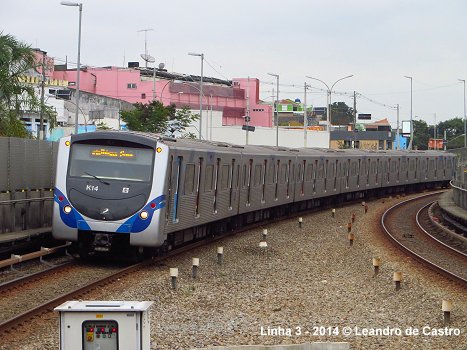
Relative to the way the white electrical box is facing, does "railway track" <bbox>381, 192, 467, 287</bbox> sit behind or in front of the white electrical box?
behind

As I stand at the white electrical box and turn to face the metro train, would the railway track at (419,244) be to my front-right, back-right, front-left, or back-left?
front-right

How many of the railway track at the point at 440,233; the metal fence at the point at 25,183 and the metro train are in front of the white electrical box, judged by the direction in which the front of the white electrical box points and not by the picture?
0

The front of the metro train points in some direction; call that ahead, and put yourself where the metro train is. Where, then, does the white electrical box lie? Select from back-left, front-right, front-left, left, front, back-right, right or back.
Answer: front-left

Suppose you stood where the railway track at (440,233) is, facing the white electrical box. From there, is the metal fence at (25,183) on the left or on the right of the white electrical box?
right

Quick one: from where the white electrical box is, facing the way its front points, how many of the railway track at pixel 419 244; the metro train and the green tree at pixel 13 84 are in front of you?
0

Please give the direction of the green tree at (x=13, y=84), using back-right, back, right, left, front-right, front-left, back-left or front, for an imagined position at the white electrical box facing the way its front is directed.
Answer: back

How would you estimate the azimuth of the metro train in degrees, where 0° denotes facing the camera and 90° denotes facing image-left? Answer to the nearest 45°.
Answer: approximately 45°

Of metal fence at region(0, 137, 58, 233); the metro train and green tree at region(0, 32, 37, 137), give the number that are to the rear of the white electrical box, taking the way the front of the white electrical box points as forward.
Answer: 3

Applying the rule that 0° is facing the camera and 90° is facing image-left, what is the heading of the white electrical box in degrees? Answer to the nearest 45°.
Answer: approximately 0°

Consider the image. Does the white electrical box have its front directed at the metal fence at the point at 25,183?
no

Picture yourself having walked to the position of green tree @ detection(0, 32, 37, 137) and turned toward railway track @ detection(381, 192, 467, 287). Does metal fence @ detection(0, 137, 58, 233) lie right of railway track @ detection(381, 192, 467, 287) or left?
right

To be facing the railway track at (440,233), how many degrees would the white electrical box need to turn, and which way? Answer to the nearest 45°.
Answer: approximately 135° to its left

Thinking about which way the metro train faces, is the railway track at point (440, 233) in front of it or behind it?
behind

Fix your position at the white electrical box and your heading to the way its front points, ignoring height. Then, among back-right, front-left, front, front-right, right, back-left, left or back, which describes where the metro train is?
back

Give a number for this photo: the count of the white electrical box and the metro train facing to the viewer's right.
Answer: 0

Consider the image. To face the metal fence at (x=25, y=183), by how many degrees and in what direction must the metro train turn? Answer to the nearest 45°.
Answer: approximately 90° to its right

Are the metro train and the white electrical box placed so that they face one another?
no
